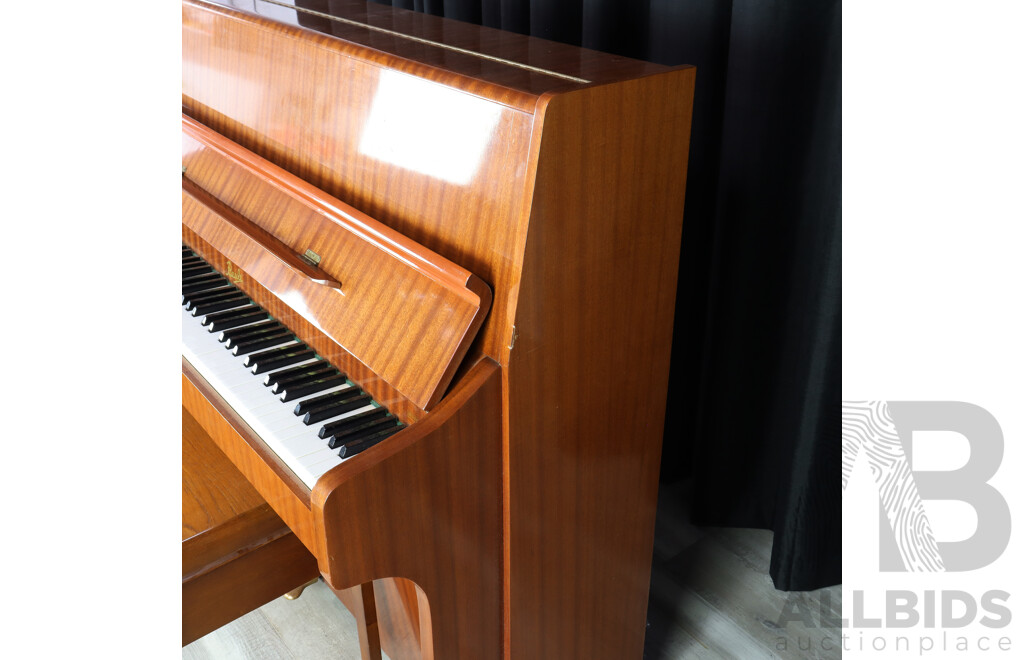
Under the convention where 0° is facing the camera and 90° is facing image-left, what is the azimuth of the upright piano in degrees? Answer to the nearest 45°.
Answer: approximately 45°

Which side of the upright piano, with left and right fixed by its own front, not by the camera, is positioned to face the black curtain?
back
